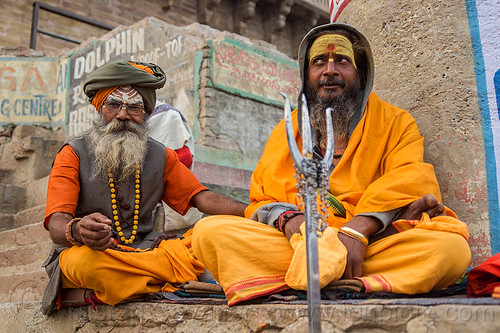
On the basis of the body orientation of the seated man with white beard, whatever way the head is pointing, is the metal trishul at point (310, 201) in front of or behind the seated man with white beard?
in front

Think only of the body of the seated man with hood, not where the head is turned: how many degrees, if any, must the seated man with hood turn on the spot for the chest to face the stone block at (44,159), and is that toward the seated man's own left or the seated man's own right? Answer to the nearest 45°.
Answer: approximately 135° to the seated man's own right

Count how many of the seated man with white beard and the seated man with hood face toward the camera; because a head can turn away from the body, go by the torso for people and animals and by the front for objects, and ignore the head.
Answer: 2

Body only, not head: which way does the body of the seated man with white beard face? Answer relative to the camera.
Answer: toward the camera

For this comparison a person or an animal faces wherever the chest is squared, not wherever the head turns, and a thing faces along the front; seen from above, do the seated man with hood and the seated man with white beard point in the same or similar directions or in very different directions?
same or similar directions

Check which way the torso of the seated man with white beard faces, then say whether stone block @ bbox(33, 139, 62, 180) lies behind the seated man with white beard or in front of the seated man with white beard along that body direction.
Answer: behind

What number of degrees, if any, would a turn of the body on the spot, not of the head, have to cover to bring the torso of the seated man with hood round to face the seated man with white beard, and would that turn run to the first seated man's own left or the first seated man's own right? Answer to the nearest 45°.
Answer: approximately 90° to the first seated man's own right

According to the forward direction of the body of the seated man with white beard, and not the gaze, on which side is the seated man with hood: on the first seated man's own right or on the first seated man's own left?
on the first seated man's own left

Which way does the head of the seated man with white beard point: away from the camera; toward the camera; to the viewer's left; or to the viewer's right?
toward the camera
